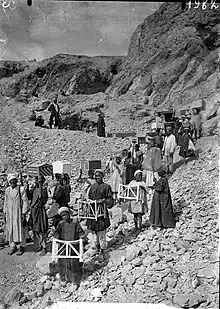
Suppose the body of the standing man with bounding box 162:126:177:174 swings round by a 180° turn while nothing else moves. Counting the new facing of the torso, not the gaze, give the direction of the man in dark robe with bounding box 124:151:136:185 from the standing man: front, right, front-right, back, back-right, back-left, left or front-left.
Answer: back-left

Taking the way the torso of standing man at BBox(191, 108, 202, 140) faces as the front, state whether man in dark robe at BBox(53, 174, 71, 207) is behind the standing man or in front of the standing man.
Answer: in front

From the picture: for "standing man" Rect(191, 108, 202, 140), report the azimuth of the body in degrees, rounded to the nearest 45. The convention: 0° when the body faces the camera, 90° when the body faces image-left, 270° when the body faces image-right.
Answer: approximately 45°

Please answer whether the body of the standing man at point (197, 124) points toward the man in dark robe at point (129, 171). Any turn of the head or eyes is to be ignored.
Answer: yes

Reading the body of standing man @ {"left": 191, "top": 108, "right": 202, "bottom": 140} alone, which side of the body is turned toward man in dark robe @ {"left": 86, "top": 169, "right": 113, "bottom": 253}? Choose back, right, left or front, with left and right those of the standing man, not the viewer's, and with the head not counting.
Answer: front

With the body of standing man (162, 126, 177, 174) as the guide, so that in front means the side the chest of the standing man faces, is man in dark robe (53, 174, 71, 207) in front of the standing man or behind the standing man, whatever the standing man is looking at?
in front

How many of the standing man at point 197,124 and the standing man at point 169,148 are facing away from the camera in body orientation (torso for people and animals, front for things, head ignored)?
0

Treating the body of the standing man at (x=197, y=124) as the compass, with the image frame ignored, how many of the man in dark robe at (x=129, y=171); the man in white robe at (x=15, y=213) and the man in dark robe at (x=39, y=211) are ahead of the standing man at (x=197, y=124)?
3

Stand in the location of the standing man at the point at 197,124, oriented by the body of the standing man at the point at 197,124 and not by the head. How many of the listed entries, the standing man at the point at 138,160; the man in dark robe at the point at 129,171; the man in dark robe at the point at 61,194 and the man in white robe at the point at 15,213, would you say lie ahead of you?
4

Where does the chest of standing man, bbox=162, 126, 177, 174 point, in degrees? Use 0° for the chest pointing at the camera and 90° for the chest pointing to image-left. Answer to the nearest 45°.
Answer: approximately 45°

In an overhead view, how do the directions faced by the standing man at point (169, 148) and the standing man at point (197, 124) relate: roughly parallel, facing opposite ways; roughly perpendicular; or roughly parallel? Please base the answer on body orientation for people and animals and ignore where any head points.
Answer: roughly parallel

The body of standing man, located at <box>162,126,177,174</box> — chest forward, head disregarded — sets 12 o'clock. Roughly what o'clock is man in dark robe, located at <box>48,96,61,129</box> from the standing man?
The man in dark robe is roughly at 3 o'clock from the standing man.
